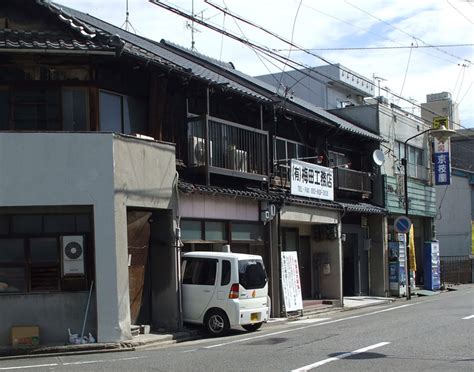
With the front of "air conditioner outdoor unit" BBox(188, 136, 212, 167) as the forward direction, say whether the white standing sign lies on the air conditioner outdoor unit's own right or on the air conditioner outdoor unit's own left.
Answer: on the air conditioner outdoor unit's own left

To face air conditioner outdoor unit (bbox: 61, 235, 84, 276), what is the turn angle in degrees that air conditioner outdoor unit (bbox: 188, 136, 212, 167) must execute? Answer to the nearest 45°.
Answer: approximately 90° to its right

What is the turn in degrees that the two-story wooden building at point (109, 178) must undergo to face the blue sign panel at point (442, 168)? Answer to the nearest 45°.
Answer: approximately 90° to its left

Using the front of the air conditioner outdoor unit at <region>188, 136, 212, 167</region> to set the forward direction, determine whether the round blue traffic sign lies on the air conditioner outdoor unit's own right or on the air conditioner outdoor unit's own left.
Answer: on the air conditioner outdoor unit's own left

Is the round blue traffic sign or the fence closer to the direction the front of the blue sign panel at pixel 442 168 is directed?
the round blue traffic sign

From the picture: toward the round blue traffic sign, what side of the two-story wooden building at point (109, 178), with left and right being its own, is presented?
left

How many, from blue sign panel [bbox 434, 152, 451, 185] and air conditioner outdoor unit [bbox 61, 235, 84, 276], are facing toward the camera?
2

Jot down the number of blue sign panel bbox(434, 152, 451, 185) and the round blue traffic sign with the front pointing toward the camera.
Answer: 2

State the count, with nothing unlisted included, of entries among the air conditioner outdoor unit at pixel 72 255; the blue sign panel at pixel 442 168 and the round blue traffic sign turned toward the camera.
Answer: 3

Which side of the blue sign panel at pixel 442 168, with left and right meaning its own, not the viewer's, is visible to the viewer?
front

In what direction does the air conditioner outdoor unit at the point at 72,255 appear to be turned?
toward the camera
